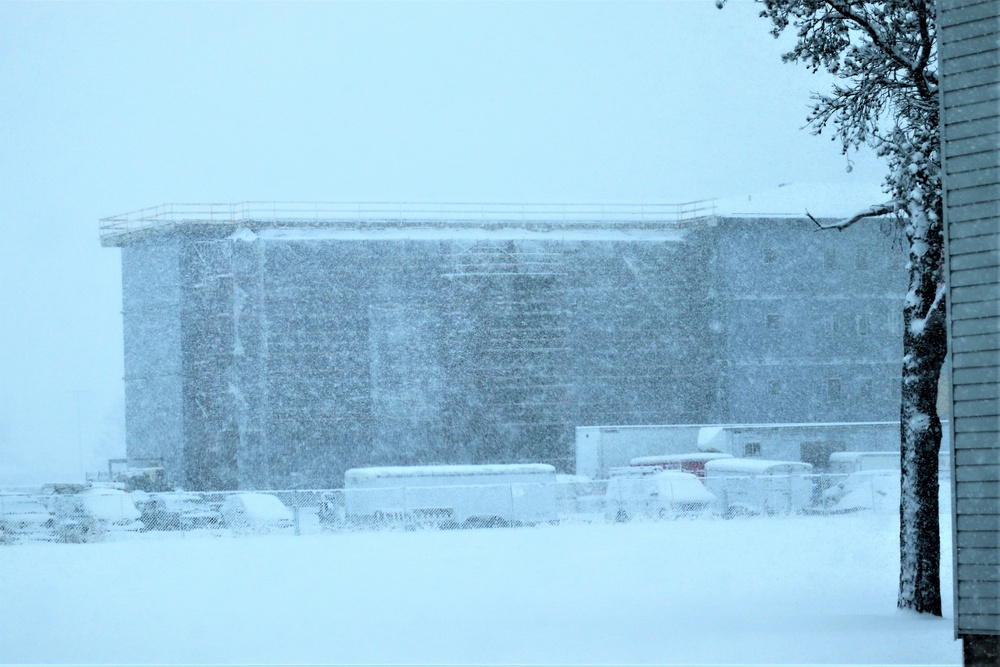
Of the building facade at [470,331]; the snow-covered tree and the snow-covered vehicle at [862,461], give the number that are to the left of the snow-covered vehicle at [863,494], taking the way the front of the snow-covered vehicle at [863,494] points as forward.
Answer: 1

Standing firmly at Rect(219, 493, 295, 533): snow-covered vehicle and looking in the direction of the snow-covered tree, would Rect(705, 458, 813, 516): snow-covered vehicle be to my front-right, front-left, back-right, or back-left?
front-left

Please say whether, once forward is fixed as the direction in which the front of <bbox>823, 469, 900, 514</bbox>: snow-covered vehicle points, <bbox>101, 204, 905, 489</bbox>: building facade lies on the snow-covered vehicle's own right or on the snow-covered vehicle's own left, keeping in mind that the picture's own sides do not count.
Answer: on the snow-covered vehicle's own right

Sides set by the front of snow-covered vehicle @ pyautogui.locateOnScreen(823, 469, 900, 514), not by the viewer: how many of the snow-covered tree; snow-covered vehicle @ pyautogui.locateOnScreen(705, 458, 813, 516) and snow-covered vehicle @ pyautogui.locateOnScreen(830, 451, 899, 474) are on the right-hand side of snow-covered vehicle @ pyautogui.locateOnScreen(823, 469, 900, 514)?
1

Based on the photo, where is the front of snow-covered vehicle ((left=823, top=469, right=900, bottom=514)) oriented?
to the viewer's left

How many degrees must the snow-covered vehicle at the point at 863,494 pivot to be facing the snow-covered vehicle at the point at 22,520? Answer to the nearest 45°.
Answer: approximately 45° to its left

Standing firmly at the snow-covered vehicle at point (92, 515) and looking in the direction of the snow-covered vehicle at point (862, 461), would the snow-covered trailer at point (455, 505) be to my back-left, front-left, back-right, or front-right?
front-right

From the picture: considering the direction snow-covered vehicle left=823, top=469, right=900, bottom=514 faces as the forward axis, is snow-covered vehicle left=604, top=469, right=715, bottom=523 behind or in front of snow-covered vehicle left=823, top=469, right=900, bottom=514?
in front

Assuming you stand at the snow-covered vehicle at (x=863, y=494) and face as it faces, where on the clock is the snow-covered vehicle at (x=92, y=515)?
the snow-covered vehicle at (x=92, y=515) is roughly at 11 o'clock from the snow-covered vehicle at (x=863, y=494).

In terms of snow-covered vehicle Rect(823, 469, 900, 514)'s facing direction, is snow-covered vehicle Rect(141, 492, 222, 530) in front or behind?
in front

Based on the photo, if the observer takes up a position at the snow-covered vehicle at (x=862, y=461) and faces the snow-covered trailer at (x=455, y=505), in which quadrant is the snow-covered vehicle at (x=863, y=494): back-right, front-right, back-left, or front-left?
front-left

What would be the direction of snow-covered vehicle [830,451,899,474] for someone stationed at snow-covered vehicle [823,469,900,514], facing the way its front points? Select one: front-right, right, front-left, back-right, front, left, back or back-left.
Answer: right
